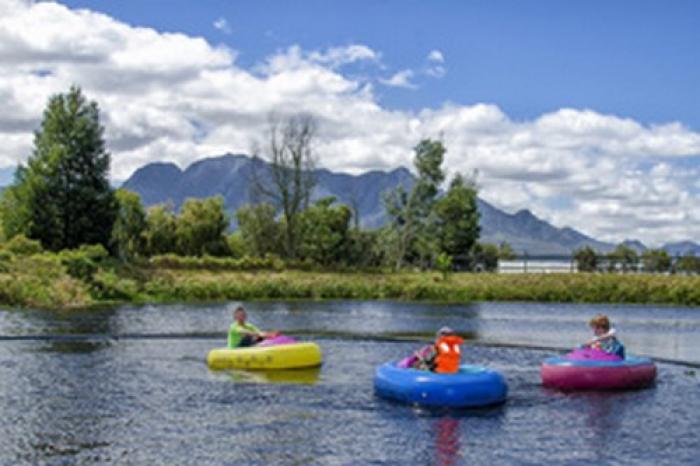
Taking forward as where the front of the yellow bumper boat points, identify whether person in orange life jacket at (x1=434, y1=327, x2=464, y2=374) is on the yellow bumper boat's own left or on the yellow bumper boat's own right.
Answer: on the yellow bumper boat's own right

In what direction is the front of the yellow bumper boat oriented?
to the viewer's right

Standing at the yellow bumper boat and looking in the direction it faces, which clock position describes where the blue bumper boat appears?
The blue bumper boat is roughly at 2 o'clock from the yellow bumper boat.

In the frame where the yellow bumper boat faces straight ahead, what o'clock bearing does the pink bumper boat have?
The pink bumper boat is roughly at 1 o'clock from the yellow bumper boat.
